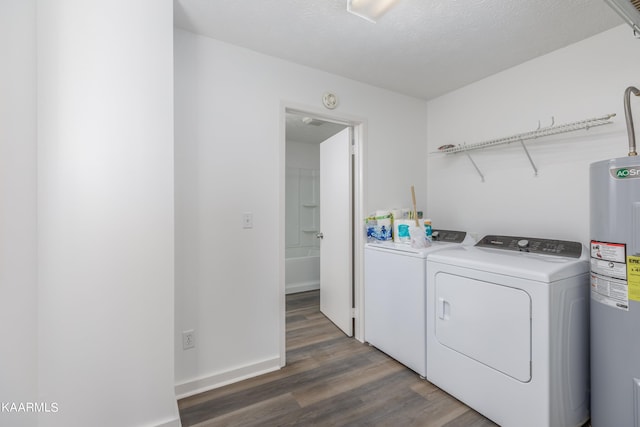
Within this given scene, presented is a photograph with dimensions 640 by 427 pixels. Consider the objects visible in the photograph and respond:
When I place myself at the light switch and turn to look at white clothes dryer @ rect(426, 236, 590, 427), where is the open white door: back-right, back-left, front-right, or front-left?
front-left

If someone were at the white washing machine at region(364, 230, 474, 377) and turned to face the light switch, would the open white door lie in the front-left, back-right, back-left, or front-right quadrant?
front-right

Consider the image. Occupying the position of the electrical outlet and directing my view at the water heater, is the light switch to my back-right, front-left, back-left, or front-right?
front-left

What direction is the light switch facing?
toward the camera

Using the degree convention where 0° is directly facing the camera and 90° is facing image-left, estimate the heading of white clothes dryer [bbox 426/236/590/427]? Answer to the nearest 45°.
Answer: approximately 45°

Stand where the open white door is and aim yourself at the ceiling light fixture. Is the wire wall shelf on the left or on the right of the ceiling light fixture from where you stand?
left

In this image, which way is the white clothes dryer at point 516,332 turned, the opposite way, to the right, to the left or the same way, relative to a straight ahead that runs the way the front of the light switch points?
to the right

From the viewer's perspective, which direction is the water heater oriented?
toward the camera

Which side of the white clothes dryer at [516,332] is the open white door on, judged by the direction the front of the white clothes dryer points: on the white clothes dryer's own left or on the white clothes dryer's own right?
on the white clothes dryer's own right

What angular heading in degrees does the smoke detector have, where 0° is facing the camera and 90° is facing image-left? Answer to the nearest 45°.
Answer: approximately 315°

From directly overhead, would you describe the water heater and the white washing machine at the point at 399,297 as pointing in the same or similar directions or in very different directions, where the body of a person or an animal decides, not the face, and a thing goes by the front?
same or similar directions

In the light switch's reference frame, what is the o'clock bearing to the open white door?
The open white door is roughly at 8 o'clock from the light switch.
